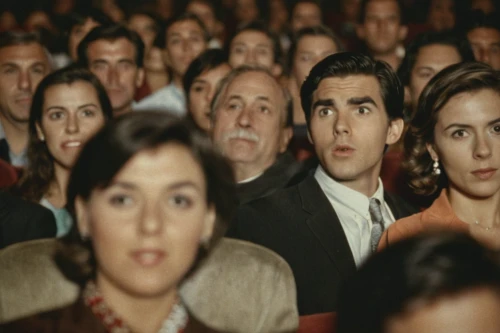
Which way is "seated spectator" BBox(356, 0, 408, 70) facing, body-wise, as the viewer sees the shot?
toward the camera

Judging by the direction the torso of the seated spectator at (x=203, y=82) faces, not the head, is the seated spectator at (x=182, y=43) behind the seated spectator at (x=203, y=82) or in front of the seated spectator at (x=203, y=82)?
behind

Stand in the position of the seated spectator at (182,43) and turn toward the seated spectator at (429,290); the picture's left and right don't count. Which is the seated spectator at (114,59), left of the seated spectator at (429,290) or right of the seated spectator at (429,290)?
right

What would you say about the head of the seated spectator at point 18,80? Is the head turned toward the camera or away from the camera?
toward the camera

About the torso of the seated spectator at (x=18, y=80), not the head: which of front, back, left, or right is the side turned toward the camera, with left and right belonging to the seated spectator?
front

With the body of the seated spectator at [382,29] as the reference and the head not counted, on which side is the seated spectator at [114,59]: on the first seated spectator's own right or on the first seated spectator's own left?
on the first seated spectator's own right

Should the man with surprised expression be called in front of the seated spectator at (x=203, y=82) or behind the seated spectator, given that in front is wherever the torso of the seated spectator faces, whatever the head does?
in front

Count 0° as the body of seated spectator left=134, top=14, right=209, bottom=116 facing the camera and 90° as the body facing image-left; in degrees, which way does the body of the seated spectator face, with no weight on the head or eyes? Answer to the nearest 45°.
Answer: approximately 0°

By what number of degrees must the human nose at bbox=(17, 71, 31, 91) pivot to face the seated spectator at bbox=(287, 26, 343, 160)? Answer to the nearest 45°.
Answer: approximately 90° to its left

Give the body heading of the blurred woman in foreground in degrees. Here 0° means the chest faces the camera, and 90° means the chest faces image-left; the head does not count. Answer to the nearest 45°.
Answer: approximately 0°

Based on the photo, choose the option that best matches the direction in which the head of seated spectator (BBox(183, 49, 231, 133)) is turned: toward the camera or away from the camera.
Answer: toward the camera

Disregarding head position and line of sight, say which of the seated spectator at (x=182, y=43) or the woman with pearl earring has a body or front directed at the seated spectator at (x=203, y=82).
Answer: the seated spectator at (x=182, y=43)

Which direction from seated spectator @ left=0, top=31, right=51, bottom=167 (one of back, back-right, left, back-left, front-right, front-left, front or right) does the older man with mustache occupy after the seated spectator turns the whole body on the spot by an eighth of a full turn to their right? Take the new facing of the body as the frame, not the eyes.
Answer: left

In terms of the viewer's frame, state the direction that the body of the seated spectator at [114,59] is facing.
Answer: toward the camera

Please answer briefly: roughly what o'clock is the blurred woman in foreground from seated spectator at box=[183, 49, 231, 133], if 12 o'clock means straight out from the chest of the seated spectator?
The blurred woman in foreground is roughly at 12 o'clock from the seated spectator.

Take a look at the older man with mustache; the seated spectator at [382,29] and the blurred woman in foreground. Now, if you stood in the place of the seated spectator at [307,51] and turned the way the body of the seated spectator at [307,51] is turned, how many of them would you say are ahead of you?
2

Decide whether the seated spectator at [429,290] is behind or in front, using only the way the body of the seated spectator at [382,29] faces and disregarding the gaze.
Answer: in front
